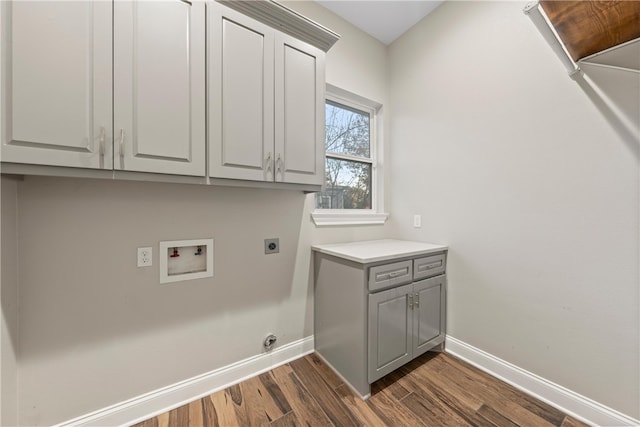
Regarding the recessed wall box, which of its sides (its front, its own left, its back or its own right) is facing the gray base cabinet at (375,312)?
left

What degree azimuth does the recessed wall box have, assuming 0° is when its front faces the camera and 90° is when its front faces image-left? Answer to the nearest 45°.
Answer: approximately 0°

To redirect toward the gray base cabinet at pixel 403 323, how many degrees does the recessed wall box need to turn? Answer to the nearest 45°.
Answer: approximately 45° to its left

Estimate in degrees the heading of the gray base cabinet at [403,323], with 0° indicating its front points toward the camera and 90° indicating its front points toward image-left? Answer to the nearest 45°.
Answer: approximately 315°

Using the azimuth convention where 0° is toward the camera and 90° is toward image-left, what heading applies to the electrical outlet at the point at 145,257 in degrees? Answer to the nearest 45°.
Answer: approximately 0°

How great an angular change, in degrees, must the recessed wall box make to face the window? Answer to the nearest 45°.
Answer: approximately 90° to its left

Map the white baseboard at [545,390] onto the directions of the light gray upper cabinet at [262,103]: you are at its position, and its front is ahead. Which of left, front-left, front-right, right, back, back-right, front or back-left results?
front-left

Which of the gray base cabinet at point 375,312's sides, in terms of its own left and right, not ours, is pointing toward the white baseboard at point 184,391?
right

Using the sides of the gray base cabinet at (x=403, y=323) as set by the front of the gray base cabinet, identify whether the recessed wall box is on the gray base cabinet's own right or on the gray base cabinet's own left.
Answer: on the gray base cabinet's own right

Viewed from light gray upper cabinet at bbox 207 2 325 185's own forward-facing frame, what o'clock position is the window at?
The window is roughly at 9 o'clock from the light gray upper cabinet.
